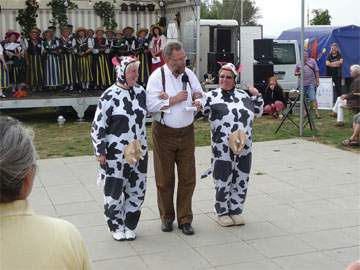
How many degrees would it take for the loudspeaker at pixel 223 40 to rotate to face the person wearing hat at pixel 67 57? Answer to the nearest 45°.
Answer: approximately 45° to its right

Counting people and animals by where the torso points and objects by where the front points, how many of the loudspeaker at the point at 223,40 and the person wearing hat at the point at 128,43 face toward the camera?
2

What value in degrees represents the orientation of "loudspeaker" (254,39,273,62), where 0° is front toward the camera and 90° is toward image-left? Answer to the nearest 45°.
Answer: approximately 0°

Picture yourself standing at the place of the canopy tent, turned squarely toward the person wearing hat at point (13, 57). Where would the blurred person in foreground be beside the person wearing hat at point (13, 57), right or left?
left

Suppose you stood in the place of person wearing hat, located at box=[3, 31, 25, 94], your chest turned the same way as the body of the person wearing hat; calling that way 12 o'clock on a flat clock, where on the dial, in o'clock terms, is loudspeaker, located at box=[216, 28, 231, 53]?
The loudspeaker is roughly at 10 o'clock from the person wearing hat.

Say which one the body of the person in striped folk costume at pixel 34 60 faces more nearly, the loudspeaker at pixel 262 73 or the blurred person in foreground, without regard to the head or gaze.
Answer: the blurred person in foreground

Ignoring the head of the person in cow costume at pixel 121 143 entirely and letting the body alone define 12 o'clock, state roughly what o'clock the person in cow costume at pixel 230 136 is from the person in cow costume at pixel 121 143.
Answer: the person in cow costume at pixel 230 136 is roughly at 10 o'clock from the person in cow costume at pixel 121 143.

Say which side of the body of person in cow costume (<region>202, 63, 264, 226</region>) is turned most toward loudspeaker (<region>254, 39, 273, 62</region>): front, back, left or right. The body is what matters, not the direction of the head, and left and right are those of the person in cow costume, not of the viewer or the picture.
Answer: back

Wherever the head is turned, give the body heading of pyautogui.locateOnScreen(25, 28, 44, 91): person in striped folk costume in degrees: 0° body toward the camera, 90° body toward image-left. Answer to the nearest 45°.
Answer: approximately 0°

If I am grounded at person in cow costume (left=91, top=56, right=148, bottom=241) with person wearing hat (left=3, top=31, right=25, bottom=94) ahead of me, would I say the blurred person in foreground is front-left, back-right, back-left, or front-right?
back-left

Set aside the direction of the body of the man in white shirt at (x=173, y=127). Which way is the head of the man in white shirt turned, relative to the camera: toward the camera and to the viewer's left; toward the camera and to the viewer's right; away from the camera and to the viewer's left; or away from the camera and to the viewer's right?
toward the camera and to the viewer's right
